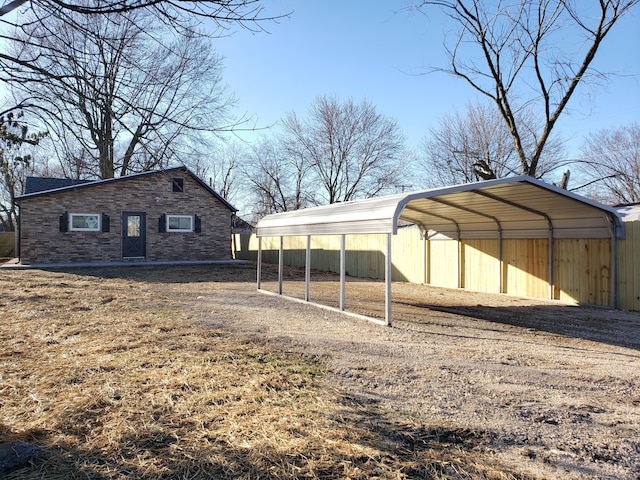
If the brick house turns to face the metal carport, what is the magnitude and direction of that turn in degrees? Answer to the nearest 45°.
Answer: approximately 45° to its left

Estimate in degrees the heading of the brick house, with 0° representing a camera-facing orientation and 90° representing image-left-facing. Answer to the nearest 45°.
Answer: approximately 0°
